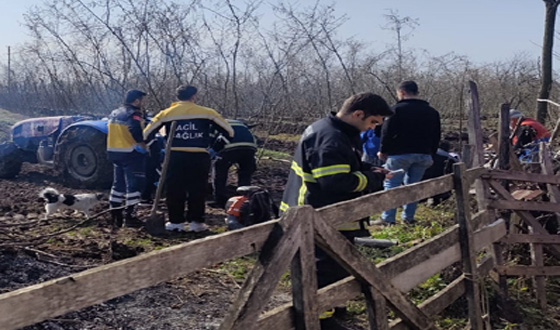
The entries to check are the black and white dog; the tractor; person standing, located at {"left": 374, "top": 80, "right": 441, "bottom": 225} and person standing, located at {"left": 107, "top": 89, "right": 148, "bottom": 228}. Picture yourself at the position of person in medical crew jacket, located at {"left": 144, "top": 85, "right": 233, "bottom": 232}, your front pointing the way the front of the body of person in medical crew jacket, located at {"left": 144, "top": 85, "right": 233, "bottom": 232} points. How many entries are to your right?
1

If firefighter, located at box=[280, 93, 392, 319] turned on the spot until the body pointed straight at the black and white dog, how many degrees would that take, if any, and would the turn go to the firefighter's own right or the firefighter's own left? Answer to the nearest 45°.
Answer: approximately 135° to the firefighter's own left

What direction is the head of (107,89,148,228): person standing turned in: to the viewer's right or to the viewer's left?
to the viewer's right

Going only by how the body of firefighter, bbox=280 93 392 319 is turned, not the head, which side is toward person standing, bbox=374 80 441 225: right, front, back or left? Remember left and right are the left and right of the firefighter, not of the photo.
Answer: left

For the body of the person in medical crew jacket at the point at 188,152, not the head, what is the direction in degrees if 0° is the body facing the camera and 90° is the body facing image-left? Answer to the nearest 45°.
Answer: approximately 180°

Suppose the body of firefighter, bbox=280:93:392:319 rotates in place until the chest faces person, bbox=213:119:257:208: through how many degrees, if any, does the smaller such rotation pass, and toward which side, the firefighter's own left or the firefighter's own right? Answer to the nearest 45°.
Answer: approximately 90° to the firefighter's own left

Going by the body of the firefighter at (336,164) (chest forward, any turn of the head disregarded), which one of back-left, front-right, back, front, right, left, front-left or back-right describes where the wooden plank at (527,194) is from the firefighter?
front-left

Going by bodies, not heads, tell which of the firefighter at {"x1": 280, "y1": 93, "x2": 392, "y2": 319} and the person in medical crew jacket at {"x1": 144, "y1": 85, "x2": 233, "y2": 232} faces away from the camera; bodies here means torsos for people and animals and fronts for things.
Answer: the person in medical crew jacket at {"x1": 144, "y1": 85, "x2": 233, "y2": 232}

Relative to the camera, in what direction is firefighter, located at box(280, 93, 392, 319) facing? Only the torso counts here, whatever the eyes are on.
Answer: to the viewer's right

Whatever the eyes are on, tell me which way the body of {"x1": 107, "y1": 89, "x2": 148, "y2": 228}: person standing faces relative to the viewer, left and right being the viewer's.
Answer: facing away from the viewer and to the right of the viewer

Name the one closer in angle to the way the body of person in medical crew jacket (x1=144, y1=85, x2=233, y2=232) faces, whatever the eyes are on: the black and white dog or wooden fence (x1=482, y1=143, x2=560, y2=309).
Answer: the black and white dog

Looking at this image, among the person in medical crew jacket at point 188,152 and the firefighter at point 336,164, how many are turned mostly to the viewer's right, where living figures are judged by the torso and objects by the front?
1

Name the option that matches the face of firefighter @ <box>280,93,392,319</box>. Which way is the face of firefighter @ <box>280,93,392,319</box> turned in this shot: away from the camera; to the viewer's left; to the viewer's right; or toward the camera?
to the viewer's right

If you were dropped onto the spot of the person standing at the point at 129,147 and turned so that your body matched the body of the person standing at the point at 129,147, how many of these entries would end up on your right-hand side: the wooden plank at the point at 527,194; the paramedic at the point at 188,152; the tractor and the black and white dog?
2

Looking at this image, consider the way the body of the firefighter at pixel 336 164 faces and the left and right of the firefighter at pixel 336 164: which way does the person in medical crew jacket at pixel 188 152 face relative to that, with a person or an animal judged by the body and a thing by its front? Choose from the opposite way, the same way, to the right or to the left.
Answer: to the left

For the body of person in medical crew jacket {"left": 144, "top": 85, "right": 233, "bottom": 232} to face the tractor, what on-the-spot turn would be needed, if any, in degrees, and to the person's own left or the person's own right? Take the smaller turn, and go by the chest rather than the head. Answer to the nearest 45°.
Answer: approximately 45° to the person's own left
